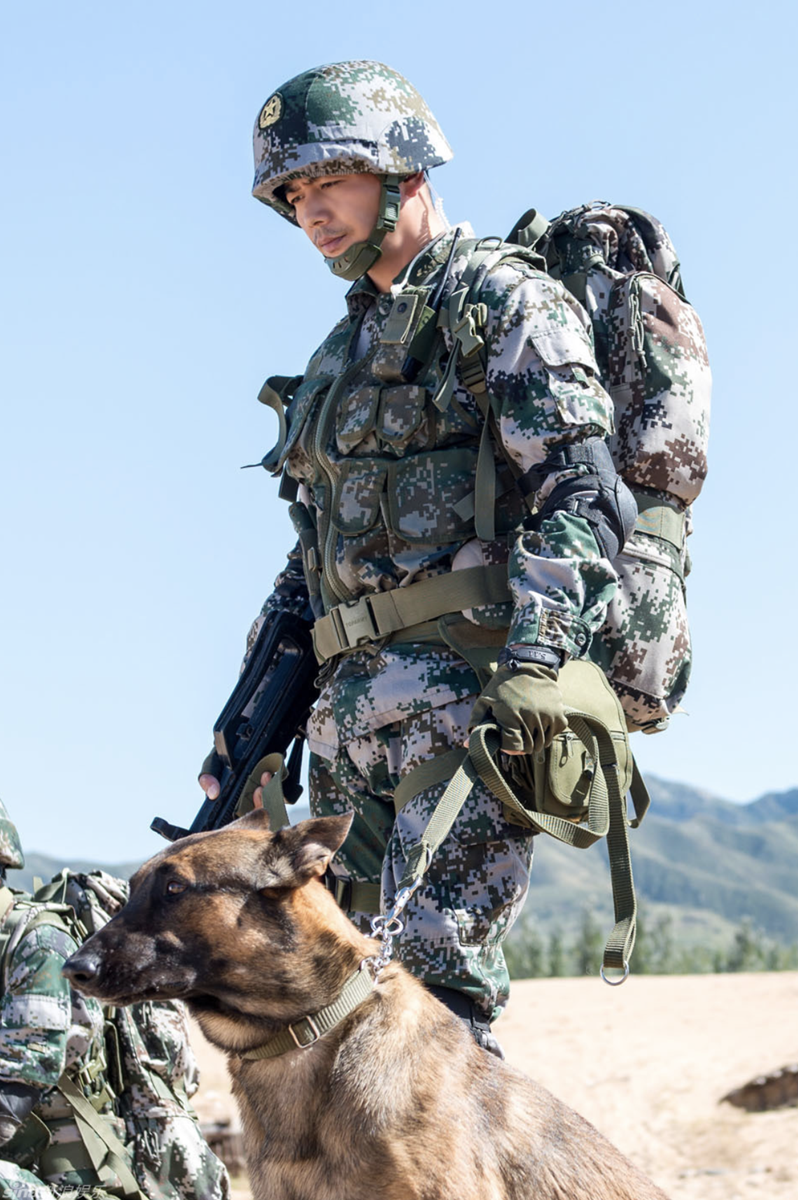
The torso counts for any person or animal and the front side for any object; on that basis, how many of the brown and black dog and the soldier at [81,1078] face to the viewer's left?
2

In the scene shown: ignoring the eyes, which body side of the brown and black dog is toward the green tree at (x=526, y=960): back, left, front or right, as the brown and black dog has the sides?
right

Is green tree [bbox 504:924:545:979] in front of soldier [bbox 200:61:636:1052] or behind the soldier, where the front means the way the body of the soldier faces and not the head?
behind

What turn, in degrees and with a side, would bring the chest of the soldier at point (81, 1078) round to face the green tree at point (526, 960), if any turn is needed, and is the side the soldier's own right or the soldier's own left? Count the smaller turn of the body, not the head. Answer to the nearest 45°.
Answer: approximately 90° to the soldier's own right

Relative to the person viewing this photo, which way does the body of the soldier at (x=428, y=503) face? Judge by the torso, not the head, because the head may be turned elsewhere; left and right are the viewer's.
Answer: facing the viewer and to the left of the viewer

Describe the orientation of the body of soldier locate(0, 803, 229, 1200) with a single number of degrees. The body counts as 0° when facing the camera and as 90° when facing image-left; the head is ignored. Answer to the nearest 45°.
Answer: approximately 90°

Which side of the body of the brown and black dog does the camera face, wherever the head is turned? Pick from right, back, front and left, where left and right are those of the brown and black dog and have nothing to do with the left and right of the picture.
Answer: left
